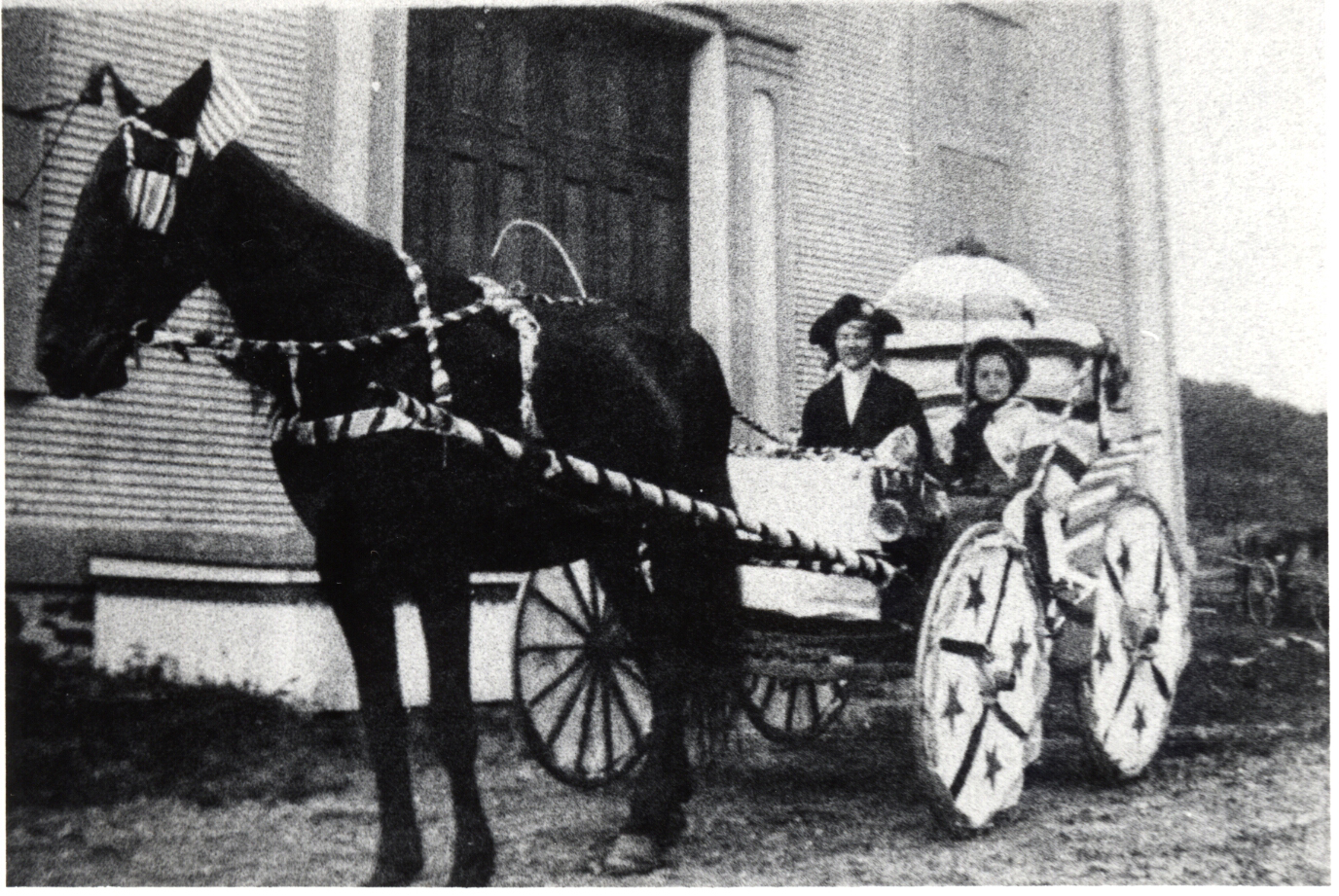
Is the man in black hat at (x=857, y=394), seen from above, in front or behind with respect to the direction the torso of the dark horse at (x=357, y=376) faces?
behind

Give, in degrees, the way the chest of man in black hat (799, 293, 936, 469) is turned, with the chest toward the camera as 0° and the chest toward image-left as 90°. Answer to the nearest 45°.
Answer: approximately 0°
